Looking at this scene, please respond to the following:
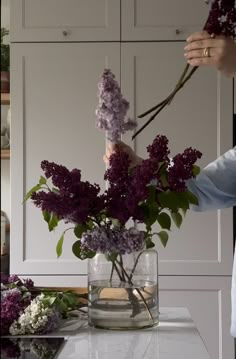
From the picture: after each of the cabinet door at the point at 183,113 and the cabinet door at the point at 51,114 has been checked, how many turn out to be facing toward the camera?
2

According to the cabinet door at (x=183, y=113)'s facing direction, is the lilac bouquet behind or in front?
in front

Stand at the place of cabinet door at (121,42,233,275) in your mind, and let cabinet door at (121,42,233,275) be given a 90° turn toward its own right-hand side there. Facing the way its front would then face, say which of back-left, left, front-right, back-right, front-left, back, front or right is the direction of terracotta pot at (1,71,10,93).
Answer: front

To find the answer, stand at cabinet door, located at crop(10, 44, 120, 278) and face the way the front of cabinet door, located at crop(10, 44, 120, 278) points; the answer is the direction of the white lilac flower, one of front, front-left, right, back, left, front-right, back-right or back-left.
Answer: front

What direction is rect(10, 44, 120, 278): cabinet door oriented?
toward the camera

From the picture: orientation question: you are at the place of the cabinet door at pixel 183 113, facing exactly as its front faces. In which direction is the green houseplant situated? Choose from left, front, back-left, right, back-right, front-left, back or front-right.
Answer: right

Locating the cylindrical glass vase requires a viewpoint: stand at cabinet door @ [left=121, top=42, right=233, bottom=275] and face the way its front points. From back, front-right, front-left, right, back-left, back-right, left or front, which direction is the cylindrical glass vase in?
front

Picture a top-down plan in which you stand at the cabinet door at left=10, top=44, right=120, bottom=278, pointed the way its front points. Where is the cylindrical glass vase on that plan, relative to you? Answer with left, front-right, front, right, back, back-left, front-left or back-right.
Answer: front

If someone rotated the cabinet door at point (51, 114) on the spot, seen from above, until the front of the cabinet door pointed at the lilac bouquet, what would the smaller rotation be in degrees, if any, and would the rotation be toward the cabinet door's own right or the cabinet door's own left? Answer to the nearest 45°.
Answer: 0° — it already faces it

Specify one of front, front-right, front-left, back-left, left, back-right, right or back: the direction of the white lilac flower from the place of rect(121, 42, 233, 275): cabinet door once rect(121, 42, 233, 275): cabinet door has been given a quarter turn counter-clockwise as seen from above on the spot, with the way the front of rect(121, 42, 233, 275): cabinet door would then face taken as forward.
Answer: right

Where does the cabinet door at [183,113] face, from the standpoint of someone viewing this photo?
facing the viewer

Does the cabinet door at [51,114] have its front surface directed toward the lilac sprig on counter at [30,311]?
yes
